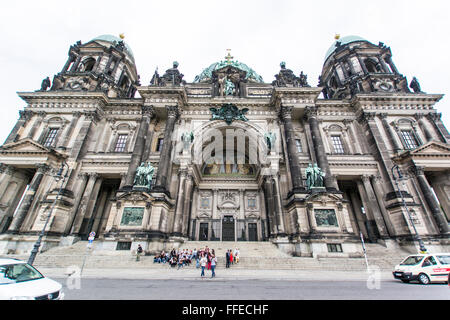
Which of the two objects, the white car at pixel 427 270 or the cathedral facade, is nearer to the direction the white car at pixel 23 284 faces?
the white car

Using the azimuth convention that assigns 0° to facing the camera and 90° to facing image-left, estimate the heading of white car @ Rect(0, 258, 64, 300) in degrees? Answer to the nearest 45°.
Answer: approximately 315°

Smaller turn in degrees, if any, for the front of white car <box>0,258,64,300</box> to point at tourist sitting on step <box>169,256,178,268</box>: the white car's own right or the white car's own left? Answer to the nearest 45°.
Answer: approximately 90° to the white car's own left

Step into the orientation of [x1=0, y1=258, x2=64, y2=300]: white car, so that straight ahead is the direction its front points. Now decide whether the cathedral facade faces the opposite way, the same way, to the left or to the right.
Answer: to the right

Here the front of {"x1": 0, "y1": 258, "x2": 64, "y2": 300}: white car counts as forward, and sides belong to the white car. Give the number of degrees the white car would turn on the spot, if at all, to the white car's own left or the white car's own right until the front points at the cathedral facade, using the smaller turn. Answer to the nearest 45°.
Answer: approximately 90° to the white car's own left

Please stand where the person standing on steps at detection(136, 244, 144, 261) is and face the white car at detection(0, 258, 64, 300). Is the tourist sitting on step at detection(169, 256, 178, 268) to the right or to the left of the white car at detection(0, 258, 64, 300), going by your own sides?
left

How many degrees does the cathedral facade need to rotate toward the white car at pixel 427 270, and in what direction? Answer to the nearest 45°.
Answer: approximately 45° to its left

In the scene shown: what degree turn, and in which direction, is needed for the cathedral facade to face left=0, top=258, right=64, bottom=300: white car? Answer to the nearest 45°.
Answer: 0° — it already faces it

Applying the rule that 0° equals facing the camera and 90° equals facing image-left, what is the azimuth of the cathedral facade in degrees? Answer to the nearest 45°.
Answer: approximately 0°

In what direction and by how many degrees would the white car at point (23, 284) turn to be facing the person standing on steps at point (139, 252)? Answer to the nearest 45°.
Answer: approximately 90° to its left
